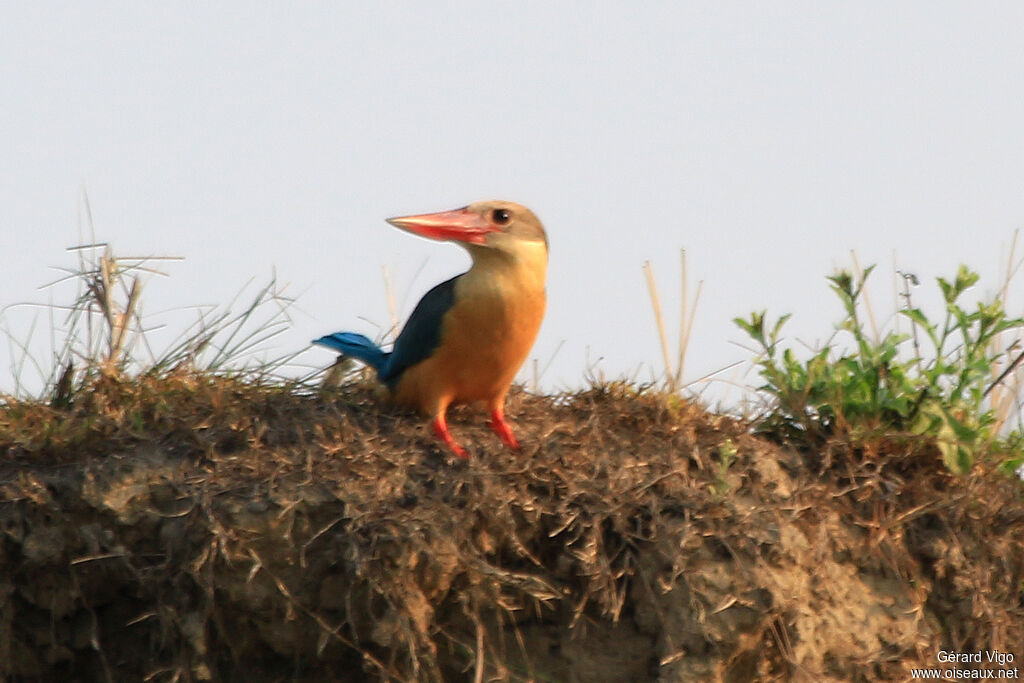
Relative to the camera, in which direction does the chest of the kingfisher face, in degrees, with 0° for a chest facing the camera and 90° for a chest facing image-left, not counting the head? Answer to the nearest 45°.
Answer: approximately 315°

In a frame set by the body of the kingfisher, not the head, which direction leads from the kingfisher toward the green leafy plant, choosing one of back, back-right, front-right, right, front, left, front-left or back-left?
front-left
